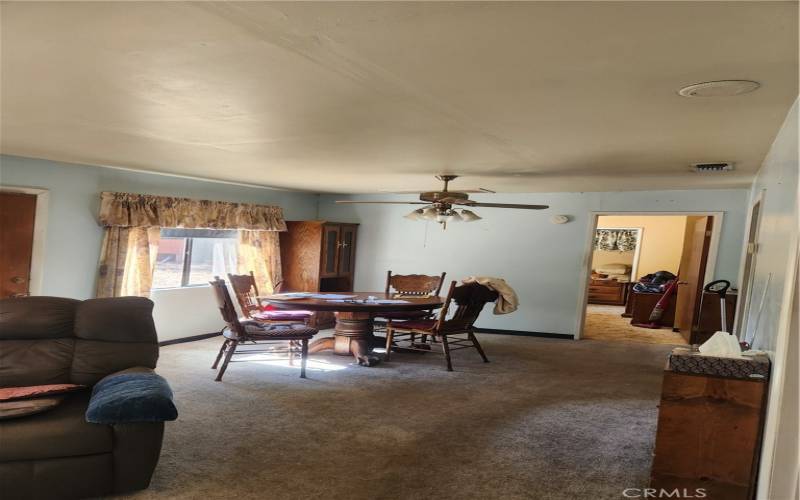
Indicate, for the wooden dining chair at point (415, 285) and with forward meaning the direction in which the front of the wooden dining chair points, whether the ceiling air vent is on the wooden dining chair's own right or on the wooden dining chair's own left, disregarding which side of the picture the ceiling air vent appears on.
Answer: on the wooden dining chair's own left

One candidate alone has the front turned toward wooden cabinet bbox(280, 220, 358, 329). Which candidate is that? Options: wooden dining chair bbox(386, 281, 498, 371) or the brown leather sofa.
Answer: the wooden dining chair

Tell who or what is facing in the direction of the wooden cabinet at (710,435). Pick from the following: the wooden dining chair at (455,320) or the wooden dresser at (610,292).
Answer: the wooden dresser

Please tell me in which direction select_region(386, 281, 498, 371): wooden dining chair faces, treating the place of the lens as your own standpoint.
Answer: facing away from the viewer and to the left of the viewer

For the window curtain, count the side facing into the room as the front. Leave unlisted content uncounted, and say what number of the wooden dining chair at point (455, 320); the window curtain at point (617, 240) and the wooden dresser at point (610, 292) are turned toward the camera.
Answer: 2

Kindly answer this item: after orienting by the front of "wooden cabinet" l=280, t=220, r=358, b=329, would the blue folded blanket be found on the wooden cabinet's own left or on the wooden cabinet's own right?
on the wooden cabinet's own right

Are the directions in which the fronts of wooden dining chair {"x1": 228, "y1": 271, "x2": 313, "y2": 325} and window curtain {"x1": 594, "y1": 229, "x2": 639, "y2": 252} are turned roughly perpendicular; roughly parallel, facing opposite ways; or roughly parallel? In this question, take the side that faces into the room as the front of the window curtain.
roughly perpendicular

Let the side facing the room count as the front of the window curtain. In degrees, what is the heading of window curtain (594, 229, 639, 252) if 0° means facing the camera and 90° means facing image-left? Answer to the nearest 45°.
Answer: approximately 0°

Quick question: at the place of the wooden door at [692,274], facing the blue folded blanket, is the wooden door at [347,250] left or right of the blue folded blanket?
right
